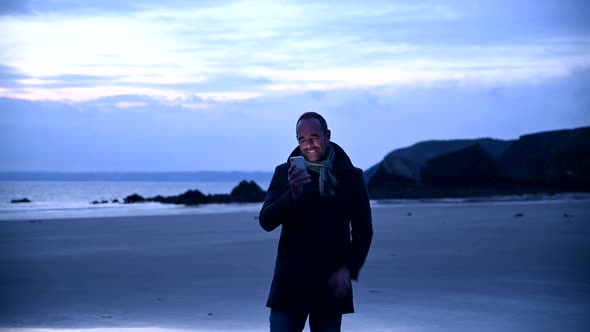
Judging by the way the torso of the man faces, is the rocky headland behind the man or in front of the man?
behind

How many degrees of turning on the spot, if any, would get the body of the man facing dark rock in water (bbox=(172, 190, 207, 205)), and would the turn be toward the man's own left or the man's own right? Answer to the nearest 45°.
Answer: approximately 180°

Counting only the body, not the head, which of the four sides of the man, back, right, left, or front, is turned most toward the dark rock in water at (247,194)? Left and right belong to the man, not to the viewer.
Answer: back

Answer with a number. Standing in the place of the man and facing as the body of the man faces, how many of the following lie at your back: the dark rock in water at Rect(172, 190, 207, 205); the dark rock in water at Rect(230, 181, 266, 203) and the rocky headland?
3

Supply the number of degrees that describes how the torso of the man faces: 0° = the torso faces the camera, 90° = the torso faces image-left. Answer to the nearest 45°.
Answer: approximately 0°
